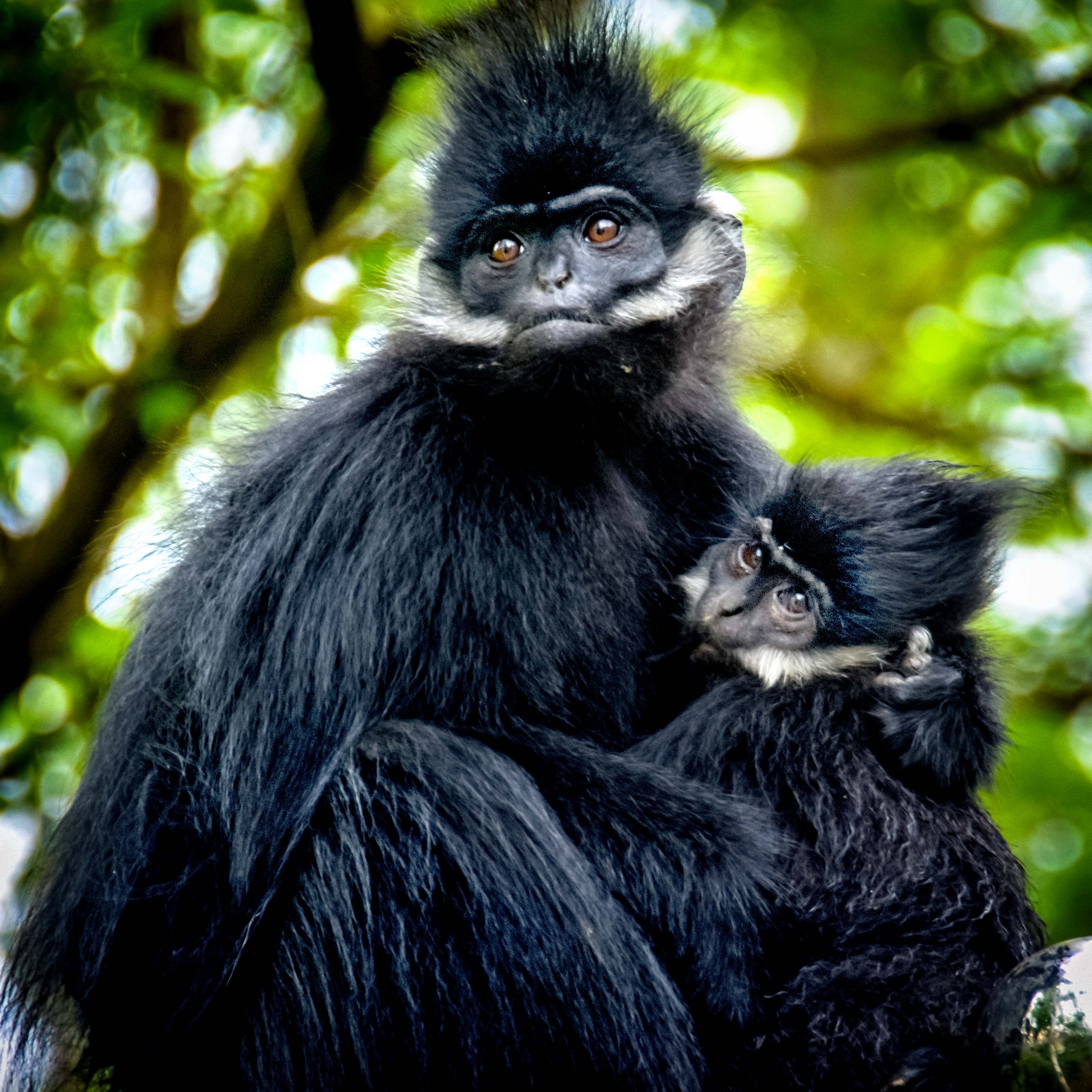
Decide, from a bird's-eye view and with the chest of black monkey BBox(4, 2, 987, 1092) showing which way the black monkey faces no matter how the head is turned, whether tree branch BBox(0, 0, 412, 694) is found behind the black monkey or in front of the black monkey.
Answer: behind

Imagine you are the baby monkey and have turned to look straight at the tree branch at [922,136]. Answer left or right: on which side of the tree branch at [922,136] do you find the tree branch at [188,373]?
left

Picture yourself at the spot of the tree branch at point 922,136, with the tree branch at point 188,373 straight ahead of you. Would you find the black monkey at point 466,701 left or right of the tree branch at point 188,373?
left

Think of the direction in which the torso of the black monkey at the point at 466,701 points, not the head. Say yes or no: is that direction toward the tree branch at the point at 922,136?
no

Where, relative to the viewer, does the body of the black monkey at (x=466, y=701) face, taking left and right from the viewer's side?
facing the viewer and to the right of the viewer
